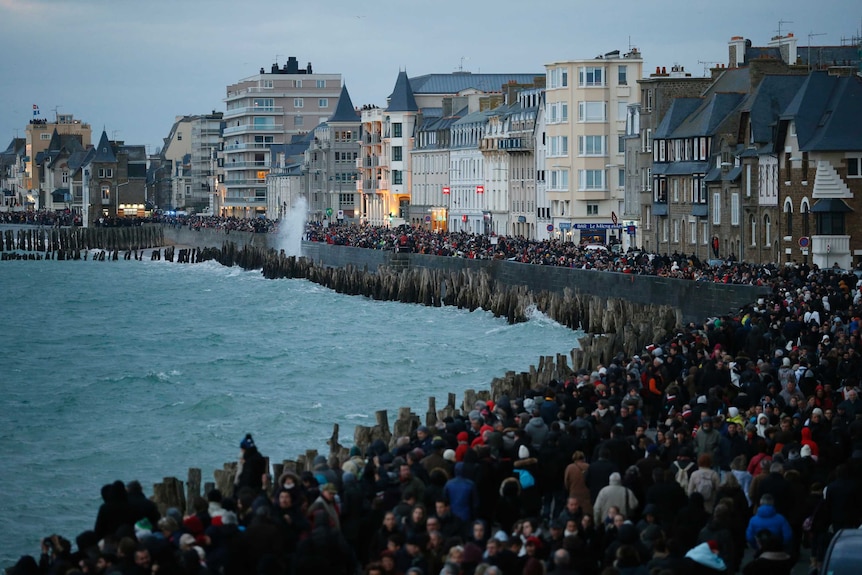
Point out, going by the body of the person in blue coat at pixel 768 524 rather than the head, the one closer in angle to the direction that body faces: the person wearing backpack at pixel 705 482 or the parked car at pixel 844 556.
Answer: the person wearing backpack

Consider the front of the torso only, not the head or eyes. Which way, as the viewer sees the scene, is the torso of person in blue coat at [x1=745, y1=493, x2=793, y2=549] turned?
away from the camera

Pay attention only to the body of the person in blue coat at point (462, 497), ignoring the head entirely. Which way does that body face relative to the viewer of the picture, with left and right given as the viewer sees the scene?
facing away from the viewer

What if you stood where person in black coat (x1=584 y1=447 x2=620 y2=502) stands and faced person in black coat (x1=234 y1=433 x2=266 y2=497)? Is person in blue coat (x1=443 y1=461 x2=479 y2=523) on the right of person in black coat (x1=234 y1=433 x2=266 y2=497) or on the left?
left

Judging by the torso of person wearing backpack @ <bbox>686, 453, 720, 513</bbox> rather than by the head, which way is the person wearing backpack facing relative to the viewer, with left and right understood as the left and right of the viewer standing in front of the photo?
facing away from the viewer

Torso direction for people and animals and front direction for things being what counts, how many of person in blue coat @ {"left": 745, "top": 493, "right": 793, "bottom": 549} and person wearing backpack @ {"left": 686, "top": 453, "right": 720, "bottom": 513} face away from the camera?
2

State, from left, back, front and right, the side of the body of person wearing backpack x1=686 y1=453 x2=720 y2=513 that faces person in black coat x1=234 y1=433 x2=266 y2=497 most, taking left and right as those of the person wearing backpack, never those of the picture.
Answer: left

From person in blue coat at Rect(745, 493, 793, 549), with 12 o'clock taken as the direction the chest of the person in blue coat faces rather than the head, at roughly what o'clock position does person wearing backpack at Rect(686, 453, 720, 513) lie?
The person wearing backpack is roughly at 11 o'clock from the person in blue coat.

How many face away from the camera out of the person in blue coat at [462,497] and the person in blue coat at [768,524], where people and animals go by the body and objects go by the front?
2
